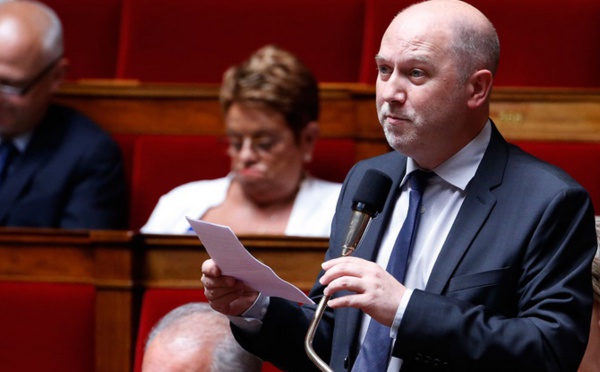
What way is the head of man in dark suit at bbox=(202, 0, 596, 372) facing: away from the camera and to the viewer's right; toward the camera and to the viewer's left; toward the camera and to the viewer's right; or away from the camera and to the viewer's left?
toward the camera and to the viewer's left

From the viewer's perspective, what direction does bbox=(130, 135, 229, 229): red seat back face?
toward the camera

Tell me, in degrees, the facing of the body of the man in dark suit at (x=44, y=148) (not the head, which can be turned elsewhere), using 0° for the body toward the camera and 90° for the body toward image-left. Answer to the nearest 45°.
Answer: approximately 45°

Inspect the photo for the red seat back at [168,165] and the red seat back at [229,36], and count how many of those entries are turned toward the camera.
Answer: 2

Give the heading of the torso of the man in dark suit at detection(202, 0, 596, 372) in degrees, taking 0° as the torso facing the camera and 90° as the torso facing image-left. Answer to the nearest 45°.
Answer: approximately 45°

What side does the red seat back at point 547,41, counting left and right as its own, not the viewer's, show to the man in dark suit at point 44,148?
right

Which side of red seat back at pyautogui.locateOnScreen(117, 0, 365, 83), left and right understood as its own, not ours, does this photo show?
front
